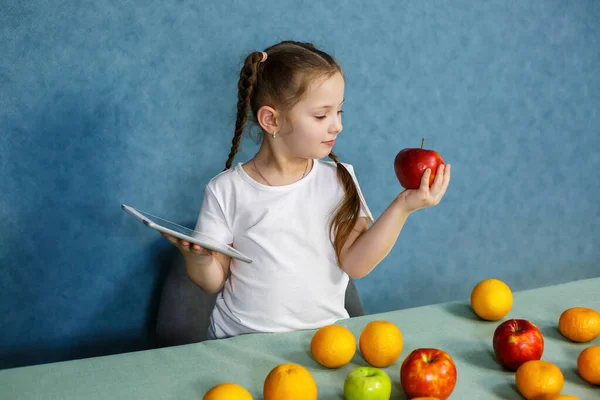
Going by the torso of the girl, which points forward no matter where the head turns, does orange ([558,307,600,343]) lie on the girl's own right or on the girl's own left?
on the girl's own left

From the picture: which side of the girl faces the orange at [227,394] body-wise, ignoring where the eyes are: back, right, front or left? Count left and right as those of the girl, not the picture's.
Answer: front

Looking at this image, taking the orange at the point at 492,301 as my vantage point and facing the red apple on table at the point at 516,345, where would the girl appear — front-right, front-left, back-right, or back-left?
back-right

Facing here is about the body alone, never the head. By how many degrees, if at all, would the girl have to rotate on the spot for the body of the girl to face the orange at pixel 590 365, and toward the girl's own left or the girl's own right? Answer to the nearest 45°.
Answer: approximately 45° to the girl's own left

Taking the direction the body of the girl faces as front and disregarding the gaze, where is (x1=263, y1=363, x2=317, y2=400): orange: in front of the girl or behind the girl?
in front

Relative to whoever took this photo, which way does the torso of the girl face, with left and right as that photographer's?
facing the viewer

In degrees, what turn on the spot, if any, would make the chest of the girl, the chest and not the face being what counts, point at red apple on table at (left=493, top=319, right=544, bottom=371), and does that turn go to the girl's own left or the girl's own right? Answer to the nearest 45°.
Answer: approximately 45° to the girl's own left
